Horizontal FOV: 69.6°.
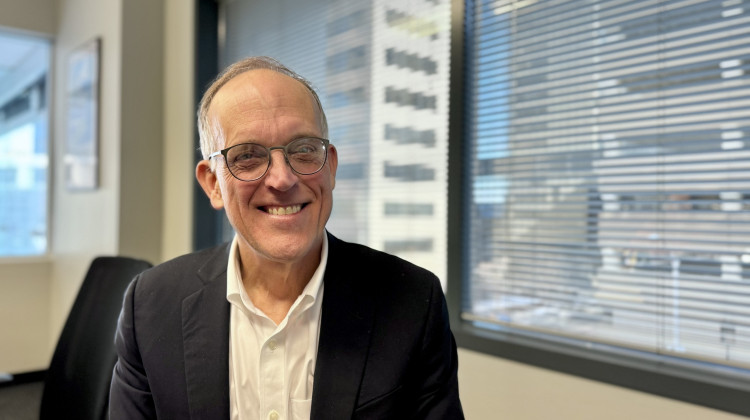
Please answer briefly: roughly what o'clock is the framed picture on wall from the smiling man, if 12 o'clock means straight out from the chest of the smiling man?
The framed picture on wall is roughly at 5 o'clock from the smiling man.

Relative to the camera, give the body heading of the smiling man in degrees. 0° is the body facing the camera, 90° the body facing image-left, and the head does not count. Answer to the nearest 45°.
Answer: approximately 0°
